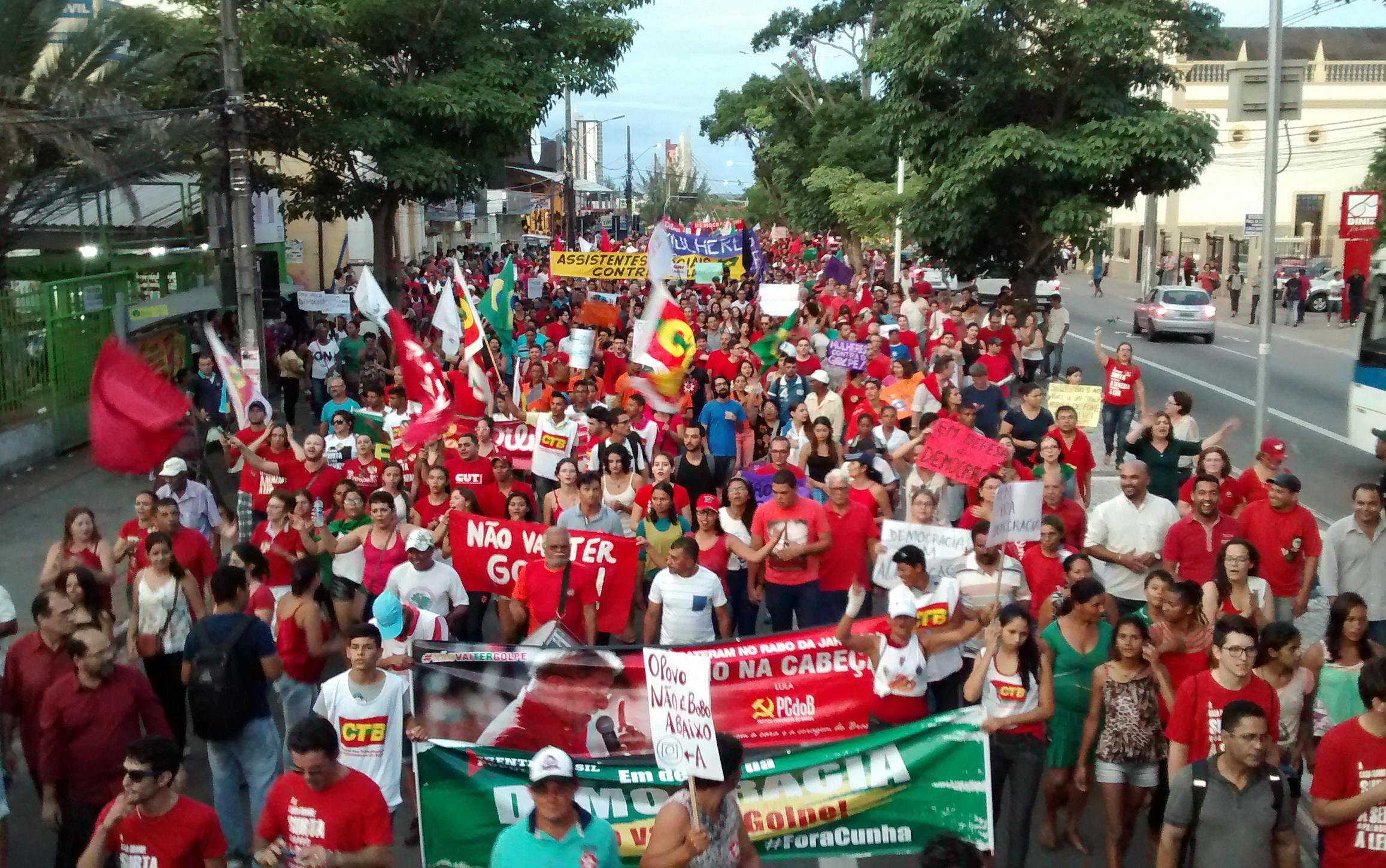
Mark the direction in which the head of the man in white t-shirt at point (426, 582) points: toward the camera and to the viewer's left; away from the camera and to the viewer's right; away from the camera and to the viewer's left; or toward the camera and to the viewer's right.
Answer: toward the camera and to the viewer's left

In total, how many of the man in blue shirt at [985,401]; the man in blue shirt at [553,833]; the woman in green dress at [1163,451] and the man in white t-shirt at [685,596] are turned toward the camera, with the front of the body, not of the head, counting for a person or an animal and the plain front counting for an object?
4

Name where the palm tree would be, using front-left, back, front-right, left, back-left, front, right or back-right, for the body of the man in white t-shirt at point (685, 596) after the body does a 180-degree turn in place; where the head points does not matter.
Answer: front-left

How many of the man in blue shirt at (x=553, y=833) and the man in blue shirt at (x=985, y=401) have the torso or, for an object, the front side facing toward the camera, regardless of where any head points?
2

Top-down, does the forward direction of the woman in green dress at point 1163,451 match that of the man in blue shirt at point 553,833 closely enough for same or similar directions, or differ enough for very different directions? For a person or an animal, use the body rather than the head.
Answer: same or similar directions

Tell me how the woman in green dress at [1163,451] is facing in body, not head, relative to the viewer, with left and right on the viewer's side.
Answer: facing the viewer

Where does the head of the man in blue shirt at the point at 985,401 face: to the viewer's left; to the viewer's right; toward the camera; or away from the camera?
toward the camera

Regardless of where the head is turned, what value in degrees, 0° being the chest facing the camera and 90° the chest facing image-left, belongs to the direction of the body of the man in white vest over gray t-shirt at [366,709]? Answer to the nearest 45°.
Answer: approximately 0°

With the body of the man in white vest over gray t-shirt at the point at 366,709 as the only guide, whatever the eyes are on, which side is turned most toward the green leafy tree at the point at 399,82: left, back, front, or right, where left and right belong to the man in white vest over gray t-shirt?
back

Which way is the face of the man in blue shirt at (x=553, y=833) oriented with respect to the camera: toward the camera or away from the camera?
toward the camera

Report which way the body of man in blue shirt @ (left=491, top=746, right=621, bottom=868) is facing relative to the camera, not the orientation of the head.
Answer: toward the camera

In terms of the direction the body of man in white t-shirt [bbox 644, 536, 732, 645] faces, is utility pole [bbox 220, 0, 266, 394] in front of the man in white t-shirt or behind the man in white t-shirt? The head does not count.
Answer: behind

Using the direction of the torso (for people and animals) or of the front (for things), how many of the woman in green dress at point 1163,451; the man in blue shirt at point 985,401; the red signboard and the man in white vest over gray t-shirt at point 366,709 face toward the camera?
4

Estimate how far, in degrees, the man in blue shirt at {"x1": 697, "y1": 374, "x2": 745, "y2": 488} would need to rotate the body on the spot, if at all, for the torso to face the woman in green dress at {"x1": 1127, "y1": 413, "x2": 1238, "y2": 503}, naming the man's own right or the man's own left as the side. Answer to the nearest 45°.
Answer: approximately 45° to the man's own left

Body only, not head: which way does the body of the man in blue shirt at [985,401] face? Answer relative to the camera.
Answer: toward the camera

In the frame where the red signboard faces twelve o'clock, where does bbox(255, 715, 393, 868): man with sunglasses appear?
The man with sunglasses is roughly at 12 o'clock from the red signboard.
